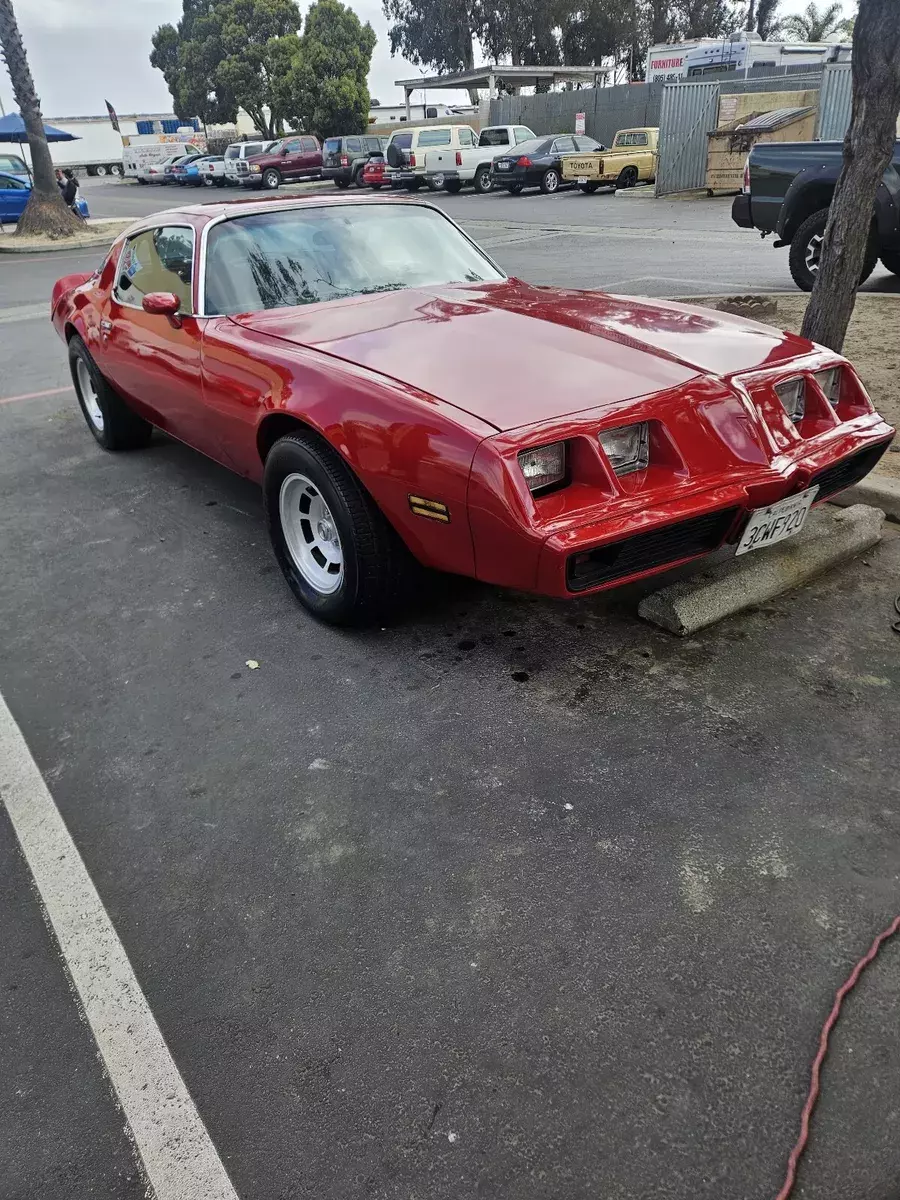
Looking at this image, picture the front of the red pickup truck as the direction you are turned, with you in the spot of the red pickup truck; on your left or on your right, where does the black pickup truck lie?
on your left

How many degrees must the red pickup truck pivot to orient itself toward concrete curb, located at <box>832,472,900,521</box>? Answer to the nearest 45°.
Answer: approximately 45° to its left

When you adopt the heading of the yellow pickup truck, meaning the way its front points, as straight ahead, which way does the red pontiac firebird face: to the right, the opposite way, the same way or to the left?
to the right

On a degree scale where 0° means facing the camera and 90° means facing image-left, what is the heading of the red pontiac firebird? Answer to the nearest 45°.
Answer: approximately 315°

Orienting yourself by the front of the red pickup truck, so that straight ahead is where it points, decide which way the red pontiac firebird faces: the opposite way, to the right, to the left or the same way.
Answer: to the left

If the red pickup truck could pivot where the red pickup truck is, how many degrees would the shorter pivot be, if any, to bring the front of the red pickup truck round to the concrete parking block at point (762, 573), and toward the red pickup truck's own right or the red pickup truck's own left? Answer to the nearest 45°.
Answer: approximately 45° to the red pickup truck's own left

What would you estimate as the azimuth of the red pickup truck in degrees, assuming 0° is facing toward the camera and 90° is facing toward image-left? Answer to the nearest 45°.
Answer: approximately 45°

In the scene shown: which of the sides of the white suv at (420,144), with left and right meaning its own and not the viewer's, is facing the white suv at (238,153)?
left

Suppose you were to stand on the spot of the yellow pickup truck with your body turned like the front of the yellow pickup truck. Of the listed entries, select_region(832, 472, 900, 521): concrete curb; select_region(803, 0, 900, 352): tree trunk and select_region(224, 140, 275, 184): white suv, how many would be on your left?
1

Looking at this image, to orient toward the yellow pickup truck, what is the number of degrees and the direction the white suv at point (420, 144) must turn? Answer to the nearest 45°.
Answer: approximately 90° to its right

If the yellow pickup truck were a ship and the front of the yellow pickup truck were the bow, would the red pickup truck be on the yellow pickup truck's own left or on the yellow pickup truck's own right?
on the yellow pickup truck's own left

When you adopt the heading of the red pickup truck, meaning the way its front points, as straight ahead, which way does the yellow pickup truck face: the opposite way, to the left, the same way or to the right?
the opposite way

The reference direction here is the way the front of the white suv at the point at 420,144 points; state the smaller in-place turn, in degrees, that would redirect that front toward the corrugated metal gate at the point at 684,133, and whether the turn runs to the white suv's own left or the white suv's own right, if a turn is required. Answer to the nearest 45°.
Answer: approximately 90° to the white suv's own right

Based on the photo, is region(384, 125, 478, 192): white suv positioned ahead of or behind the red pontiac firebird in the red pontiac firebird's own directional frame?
behind

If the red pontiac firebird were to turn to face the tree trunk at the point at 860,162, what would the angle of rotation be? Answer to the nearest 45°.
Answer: approximately 90° to its left

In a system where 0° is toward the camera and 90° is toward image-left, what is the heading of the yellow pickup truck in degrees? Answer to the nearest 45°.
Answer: approximately 225°
